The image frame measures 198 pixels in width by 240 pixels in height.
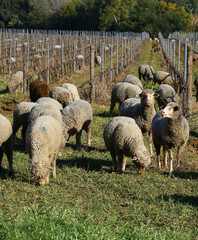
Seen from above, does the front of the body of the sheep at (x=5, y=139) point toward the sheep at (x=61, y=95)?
no

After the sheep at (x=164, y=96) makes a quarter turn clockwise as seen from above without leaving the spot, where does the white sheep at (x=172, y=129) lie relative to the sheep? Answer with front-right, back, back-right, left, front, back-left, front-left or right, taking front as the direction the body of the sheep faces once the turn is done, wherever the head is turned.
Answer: back-left

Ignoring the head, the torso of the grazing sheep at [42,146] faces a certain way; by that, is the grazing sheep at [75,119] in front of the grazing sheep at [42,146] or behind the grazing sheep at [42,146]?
behind

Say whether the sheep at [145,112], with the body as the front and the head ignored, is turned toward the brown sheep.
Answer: no

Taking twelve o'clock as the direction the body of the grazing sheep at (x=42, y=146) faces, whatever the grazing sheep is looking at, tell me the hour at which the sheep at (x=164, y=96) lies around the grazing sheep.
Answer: The sheep is roughly at 7 o'clock from the grazing sheep.

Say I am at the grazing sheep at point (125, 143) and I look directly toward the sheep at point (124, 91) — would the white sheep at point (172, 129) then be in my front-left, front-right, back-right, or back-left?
front-right

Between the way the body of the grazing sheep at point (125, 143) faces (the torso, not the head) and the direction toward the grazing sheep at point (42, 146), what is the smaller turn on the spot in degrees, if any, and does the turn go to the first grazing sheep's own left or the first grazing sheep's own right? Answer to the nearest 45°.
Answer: approximately 90° to the first grazing sheep's own right

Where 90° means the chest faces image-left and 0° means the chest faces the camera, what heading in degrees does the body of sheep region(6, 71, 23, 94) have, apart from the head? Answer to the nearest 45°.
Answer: approximately 45°

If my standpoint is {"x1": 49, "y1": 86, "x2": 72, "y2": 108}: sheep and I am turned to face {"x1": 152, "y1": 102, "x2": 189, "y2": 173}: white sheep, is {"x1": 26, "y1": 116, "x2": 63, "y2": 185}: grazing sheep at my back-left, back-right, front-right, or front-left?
front-right

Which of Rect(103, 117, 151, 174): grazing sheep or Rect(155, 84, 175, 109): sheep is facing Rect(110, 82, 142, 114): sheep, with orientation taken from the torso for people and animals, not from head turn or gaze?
Rect(155, 84, 175, 109): sheep

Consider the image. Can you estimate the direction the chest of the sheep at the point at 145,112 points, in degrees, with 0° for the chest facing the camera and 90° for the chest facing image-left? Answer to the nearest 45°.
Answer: approximately 315°

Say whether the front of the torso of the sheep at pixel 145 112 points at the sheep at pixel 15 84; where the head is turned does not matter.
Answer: no
